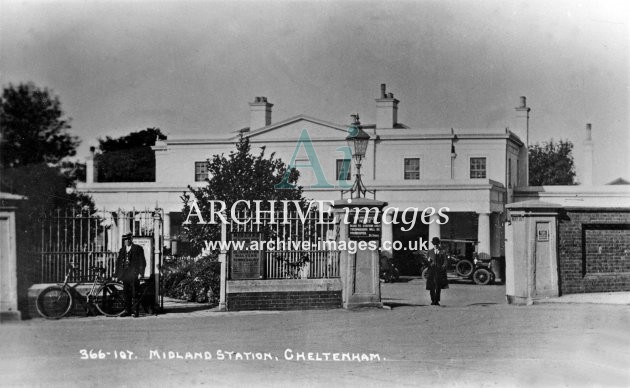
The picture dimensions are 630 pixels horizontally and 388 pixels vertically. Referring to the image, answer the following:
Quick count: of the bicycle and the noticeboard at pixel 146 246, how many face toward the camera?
1

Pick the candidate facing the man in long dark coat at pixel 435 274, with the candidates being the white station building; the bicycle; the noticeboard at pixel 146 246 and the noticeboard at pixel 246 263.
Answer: the white station building

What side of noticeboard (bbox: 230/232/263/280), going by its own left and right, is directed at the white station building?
back

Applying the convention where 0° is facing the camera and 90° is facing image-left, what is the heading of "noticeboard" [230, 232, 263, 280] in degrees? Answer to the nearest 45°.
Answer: approximately 0°

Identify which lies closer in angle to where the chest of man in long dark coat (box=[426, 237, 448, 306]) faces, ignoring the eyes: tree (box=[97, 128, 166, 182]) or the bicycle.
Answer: the bicycle

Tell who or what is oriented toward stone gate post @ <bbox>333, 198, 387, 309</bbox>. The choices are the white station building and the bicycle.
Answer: the white station building
